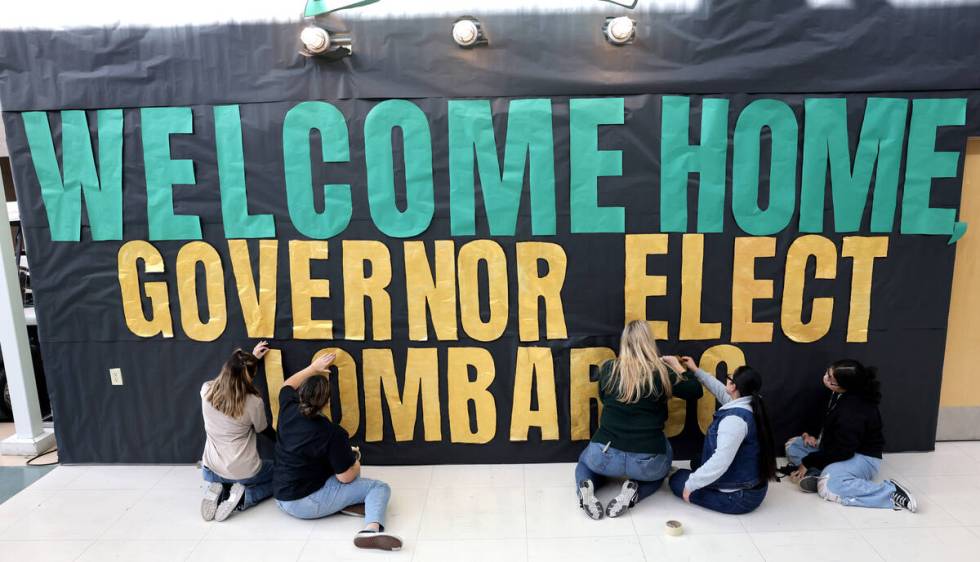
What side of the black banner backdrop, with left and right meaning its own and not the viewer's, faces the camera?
front

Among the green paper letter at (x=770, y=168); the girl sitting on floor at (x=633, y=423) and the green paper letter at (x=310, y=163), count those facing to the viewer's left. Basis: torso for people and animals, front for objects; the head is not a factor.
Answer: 0

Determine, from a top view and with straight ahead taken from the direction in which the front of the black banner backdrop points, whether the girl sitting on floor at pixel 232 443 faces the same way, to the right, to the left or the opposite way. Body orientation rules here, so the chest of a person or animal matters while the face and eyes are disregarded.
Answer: the opposite way

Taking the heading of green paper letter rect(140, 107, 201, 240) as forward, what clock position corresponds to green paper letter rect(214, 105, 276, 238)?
green paper letter rect(214, 105, 276, 238) is roughly at 10 o'clock from green paper letter rect(140, 107, 201, 240).

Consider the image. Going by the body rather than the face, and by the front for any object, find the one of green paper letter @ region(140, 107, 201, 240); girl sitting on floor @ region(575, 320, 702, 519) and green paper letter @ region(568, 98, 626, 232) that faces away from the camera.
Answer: the girl sitting on floor

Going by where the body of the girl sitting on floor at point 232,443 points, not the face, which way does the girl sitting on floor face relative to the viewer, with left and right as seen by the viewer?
facing away from the viewer and to the right of the viewer

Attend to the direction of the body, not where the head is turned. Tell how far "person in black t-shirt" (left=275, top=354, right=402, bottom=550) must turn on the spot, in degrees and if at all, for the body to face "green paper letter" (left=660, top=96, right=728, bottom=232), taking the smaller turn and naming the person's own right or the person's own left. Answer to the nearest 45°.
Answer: approximately 45° to the person's own right

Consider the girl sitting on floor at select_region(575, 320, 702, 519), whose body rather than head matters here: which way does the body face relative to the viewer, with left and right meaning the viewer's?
facing away from the viewer

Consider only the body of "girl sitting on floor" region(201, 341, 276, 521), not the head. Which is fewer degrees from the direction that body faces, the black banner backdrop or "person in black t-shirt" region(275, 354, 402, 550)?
the black banner backdrop

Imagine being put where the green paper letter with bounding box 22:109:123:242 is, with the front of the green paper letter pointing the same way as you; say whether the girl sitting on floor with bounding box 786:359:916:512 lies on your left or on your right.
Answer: on your left

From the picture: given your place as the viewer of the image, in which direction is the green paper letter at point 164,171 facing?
facing the viewer

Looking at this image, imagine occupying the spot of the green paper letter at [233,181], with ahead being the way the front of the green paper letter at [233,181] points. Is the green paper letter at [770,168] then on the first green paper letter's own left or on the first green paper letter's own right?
on the first green paper letter's own left

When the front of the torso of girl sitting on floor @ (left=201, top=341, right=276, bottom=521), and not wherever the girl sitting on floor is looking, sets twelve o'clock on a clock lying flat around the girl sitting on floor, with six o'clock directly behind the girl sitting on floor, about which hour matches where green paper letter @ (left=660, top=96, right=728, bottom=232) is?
The green paper letter is roughly at 2 o'clock from the girl sitting on floor.

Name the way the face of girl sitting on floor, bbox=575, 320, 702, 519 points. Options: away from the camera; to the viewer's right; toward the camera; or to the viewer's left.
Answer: away from the camera

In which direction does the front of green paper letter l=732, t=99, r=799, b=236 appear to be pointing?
toward the camera
